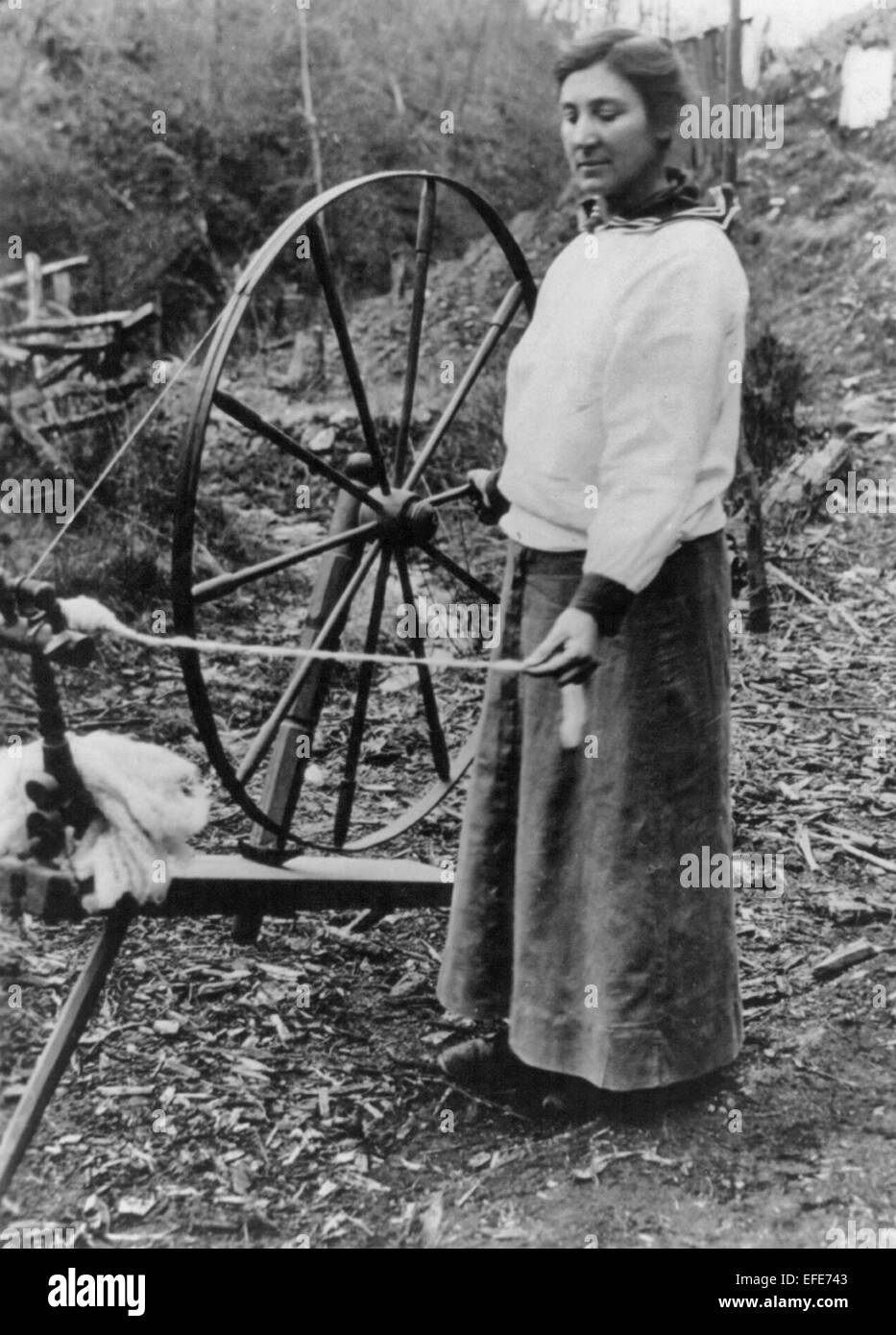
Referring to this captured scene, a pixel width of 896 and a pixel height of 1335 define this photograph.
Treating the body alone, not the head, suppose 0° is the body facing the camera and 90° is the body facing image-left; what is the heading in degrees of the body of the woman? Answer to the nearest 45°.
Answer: approximately 45°

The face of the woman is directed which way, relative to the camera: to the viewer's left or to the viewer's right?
to the viewer's left
